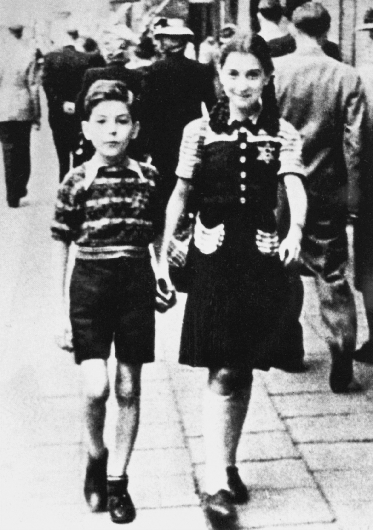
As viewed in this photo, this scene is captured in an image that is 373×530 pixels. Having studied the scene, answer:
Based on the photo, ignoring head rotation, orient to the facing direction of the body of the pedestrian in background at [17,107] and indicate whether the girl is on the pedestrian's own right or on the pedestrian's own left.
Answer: on the pedestrian's own right

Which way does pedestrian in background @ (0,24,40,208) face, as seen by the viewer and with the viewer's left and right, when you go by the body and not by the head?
facing away from the viewer

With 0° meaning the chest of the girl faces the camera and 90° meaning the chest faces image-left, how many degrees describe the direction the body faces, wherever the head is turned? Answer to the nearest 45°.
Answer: approximately 0°

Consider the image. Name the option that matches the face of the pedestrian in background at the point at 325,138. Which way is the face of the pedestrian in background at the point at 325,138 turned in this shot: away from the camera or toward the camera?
away from the camera

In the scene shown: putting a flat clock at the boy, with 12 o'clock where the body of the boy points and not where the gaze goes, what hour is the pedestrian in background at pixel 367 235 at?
The pedestrian in background is roughly at 8 o'clock from the boy.
